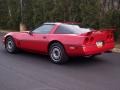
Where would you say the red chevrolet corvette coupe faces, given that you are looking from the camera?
facing away from the viewer and to the left of the viewer
